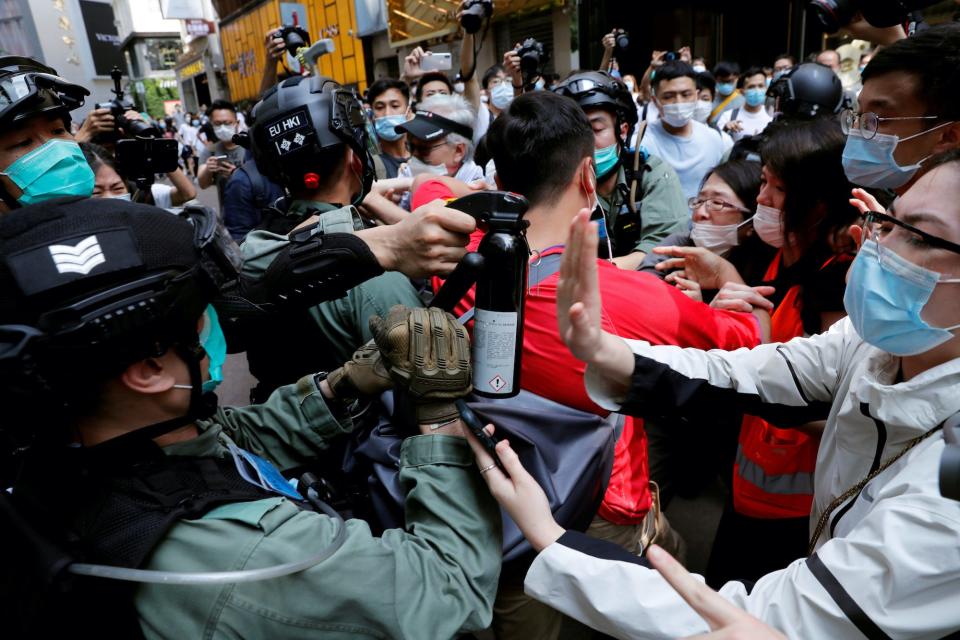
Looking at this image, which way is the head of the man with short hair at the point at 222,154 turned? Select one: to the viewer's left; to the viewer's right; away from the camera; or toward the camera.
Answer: toward the camera

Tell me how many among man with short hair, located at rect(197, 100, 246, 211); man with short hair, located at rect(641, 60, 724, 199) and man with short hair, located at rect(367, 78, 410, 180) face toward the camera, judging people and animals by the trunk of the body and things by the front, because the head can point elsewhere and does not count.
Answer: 3

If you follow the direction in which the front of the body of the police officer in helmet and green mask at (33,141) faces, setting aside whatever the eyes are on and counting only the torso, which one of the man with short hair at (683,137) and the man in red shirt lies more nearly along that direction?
the man in red shirt

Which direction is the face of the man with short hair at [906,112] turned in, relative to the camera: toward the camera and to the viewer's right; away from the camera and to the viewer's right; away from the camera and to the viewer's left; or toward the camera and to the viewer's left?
toward the camera and to the viewer's left

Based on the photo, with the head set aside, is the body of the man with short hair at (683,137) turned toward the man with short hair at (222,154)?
no

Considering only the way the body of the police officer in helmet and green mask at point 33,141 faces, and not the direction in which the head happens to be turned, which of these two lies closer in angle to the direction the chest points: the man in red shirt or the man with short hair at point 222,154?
the man in red shirt

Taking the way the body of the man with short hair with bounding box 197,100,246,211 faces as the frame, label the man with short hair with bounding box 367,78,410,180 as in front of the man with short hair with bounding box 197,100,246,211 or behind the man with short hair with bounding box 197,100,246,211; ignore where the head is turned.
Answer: in front

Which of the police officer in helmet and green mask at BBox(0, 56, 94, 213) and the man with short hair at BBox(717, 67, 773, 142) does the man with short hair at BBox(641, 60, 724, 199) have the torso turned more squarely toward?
the police officer in helmet and green mask

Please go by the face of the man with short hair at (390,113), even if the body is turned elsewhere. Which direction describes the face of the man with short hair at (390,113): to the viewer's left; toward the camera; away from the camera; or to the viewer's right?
toward the camera

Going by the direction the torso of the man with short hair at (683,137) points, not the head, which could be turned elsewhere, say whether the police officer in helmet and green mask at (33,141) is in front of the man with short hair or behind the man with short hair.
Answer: in front

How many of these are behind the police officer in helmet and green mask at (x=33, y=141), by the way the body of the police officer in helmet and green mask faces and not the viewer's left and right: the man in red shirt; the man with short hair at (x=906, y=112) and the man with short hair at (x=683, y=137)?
0

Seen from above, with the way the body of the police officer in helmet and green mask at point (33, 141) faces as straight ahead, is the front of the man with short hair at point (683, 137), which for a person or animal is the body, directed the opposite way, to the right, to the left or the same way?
to the right

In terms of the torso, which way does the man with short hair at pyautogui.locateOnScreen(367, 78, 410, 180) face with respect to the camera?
toward the camera

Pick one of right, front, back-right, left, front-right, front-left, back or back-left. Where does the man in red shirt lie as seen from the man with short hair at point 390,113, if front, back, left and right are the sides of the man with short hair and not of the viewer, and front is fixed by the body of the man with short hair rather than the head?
front

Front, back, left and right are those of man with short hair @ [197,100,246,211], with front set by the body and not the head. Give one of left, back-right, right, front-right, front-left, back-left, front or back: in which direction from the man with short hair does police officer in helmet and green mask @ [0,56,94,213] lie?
front

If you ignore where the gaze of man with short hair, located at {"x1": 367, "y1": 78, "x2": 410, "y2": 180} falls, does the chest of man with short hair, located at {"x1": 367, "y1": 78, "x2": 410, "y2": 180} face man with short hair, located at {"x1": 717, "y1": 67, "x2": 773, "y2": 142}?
no

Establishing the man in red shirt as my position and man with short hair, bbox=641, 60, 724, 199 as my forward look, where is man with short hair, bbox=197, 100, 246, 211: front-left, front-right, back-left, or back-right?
front-left

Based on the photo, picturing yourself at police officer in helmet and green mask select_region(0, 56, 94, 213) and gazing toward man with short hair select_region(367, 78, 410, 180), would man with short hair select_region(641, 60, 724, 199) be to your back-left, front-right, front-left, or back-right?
front-right

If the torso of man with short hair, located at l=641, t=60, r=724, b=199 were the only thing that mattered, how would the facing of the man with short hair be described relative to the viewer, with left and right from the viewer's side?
facing the viewer

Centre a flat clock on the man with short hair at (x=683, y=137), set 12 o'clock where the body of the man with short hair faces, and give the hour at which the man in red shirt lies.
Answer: The man in red shirt is roughly at 12 o'clock from the man with short hair.
